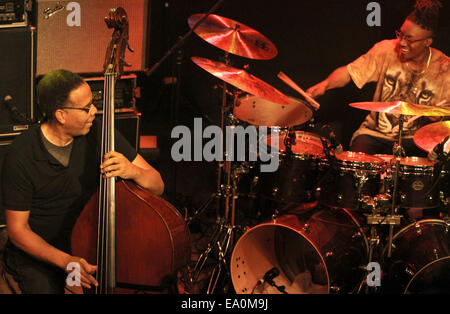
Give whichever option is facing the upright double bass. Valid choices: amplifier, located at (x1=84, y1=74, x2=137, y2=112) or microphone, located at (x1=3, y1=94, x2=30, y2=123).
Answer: the amplifier

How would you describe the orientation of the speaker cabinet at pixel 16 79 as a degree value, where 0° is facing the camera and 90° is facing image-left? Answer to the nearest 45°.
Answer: approximately 0°

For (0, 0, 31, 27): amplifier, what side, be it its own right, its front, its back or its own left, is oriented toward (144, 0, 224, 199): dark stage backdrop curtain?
left

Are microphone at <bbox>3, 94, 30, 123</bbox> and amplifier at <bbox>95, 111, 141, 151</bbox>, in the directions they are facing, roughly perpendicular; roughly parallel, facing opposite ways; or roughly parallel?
roughly perpendicular

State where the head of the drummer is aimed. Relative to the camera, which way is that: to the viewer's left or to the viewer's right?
to the viewer's left

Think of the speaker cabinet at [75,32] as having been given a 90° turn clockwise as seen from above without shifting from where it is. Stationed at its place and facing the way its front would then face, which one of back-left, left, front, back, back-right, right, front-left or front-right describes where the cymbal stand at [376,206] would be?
back-left

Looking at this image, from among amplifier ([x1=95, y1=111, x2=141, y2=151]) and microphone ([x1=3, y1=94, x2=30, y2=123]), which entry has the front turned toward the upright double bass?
the amplifier

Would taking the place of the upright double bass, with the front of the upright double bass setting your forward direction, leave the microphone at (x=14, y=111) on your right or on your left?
on your right
